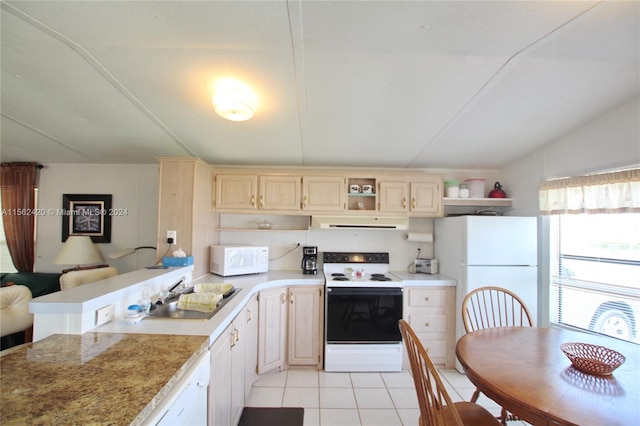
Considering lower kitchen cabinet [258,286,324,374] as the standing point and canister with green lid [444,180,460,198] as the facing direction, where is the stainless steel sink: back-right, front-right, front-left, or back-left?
back-right

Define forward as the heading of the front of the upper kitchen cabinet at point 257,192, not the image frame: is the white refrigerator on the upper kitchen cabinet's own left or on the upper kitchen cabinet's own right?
on the upper kitchen cabinet's own left

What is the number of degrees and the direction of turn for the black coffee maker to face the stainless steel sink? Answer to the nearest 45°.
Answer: approximately 45° to its right

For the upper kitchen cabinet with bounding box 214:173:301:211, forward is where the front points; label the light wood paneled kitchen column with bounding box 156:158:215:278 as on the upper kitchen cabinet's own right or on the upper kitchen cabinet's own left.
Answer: on the upper kitchen cabinet's own right

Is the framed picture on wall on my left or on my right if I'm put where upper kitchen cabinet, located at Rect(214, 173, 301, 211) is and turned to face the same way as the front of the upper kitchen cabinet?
on my right

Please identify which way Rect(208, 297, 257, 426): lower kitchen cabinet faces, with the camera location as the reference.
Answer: facing to the right of the viewer
